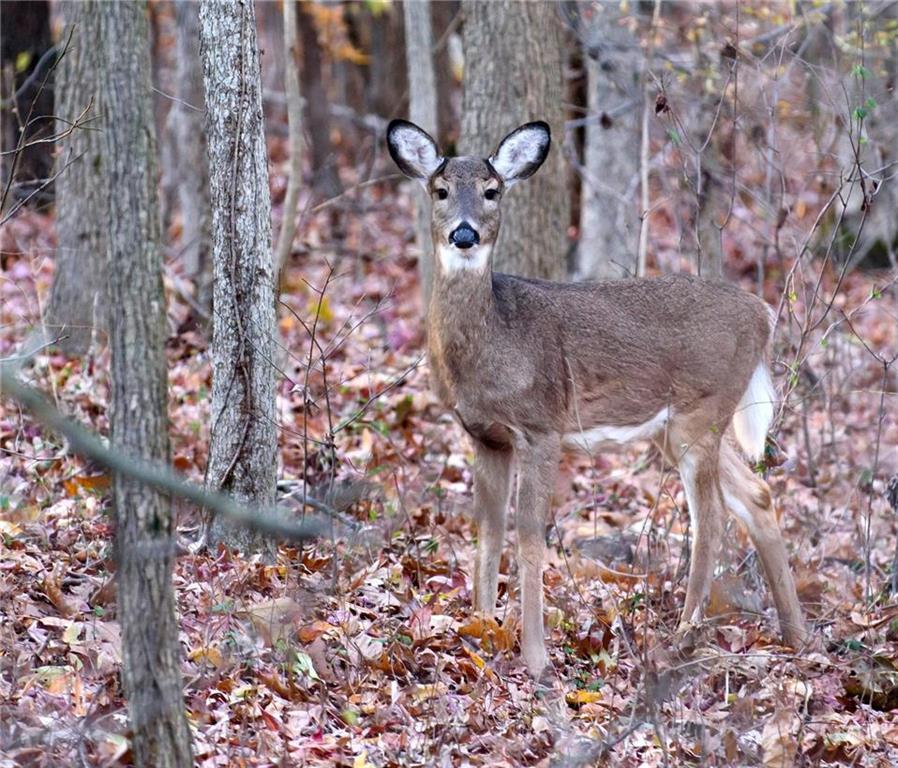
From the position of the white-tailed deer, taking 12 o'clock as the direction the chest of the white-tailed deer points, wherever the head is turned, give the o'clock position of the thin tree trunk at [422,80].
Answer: The thin tree trunk is roughly at 4 o'clock from the white-tailed deer.

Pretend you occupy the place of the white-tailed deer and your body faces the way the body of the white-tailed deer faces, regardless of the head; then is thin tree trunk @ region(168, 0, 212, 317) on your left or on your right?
on your right

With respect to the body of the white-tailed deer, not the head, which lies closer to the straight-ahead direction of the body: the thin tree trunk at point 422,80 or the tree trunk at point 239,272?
the tree trunk

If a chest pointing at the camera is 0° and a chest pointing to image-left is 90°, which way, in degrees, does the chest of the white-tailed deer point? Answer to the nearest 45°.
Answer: approximately 45°

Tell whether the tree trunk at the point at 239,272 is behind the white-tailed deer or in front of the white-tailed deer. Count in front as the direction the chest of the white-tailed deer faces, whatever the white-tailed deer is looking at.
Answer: in front

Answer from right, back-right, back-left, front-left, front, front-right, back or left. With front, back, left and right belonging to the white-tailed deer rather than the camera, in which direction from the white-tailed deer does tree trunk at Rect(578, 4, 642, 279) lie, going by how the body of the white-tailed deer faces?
back-right

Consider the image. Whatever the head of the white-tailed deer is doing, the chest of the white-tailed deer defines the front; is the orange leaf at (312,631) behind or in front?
in front

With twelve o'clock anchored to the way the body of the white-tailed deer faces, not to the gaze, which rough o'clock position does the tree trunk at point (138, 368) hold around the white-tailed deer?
The tree trunk is roughly at 11 o'clock from the white-tailed deer.

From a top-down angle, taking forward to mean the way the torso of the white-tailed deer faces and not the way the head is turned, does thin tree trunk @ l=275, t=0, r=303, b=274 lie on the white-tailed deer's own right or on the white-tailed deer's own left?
on the white-tailed deer's own right

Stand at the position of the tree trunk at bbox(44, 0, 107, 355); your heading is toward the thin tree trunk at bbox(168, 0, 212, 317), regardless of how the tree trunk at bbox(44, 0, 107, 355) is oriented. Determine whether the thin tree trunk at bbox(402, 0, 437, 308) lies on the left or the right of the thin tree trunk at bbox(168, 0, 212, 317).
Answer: right

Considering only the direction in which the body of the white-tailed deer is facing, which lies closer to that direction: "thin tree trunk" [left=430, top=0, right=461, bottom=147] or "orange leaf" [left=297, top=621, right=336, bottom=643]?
the orange leaf
